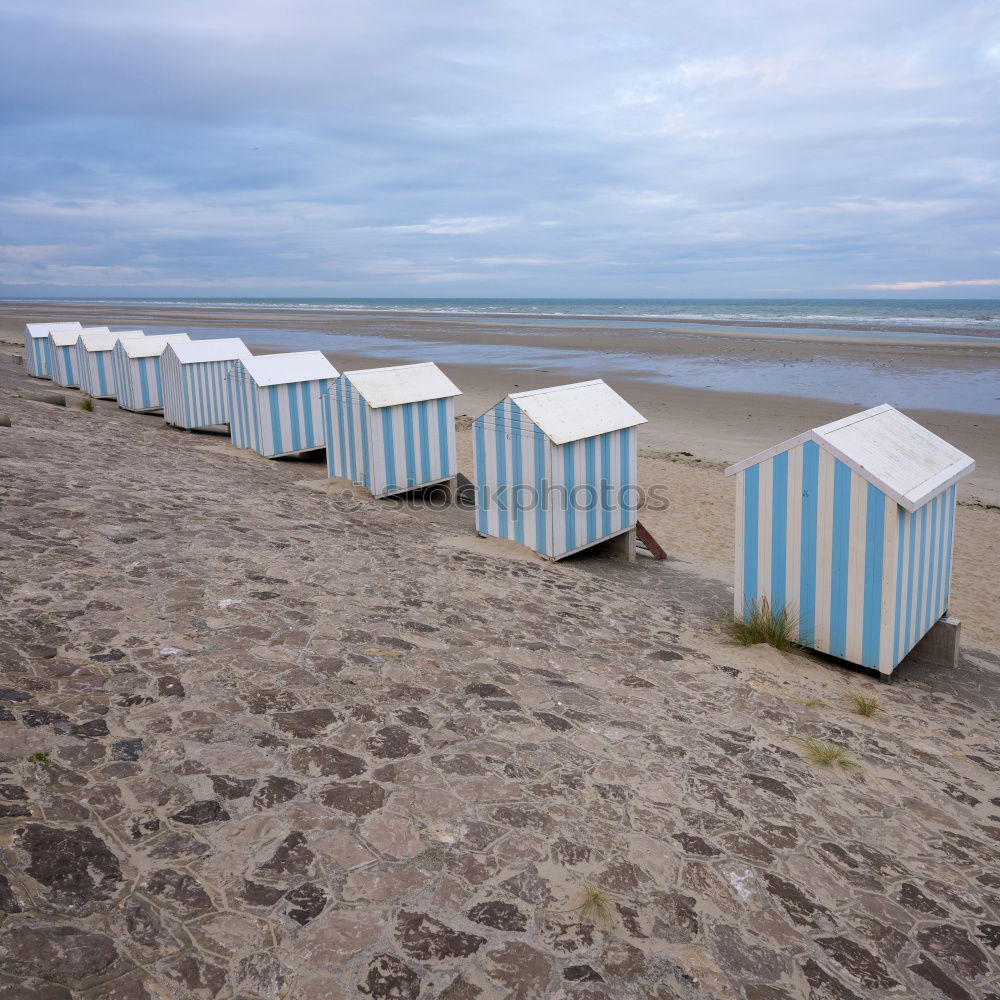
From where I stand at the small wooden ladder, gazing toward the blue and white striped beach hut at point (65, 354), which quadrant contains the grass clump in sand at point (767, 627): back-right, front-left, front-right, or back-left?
back-left

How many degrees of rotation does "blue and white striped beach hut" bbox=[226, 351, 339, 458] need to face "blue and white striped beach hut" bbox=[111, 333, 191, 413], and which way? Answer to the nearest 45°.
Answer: approximately 90° to its left

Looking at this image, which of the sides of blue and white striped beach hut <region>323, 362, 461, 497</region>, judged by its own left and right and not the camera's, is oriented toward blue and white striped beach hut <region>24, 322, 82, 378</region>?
left

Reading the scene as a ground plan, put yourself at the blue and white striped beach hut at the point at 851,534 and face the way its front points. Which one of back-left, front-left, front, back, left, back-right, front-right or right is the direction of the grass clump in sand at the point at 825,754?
back-right

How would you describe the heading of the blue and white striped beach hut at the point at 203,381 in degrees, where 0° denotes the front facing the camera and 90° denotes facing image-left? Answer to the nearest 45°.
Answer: approximately 225°

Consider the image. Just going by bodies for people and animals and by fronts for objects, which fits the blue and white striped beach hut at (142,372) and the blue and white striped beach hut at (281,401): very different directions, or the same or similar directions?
same or similar directions

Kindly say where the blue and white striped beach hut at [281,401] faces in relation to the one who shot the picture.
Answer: facing away from the viewer and to the right of the viewer

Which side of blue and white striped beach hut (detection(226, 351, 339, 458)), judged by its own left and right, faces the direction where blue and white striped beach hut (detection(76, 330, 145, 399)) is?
left

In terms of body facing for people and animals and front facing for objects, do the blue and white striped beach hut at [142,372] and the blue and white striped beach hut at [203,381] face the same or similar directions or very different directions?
same or similar directions

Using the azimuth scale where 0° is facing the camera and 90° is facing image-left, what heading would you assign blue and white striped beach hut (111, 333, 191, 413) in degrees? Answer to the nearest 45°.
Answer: approximately 225°

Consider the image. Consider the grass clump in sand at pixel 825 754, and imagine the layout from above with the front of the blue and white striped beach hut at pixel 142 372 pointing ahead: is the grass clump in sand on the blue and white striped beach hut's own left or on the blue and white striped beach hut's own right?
on the blue and white striped beach hut's own right

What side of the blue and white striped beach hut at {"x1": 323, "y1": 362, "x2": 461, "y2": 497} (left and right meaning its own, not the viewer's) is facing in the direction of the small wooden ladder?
right

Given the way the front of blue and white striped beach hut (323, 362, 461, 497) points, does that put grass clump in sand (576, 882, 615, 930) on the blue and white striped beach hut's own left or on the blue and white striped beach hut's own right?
on the blue and white striped beach hut's own right

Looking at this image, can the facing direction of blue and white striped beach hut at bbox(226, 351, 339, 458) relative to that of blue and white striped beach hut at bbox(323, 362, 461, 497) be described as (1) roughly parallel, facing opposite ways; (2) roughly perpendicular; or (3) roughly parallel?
roughly parallel

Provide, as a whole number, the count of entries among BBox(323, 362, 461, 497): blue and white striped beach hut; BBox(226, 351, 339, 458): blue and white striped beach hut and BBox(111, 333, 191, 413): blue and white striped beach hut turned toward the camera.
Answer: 0

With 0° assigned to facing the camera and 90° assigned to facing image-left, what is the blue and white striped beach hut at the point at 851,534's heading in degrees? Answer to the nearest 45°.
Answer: approximately 225°

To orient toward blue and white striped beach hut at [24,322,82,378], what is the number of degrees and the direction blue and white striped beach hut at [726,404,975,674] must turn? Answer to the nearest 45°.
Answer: approximately 90° to its left

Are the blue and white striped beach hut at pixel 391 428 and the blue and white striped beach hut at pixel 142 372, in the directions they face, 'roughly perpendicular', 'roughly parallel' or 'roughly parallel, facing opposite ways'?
roughly parallel

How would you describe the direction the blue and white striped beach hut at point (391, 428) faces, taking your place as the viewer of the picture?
facing away from the viewer and to the right of the viewer
